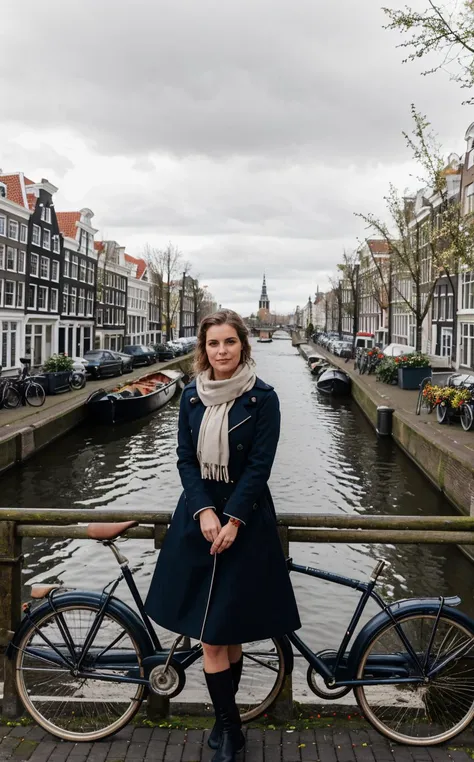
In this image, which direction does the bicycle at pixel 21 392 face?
to the viewer's right

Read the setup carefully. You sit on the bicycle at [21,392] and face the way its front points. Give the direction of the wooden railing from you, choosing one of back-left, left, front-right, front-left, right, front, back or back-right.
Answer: right

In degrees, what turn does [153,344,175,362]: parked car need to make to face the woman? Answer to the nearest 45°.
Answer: approximately 45° to its right

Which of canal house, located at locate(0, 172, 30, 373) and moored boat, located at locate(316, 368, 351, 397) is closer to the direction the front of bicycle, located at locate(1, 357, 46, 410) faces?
the moored boat

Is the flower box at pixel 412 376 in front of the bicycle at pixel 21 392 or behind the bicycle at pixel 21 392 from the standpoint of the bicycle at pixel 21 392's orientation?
in front

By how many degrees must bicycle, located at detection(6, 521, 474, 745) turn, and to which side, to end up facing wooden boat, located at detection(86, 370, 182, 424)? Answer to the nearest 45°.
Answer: approximately 90° to its left

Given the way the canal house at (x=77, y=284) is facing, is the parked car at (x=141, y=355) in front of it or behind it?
in front

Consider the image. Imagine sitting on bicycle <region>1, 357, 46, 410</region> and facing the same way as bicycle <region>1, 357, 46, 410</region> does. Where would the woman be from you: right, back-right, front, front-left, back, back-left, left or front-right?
left

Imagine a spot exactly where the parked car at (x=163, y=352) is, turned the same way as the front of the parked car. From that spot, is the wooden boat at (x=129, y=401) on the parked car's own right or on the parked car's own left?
on the parked car's own right

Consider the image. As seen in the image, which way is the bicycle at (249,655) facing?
to the viewer's right

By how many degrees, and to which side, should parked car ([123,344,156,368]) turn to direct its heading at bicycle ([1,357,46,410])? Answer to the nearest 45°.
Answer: approximately 45° to its right

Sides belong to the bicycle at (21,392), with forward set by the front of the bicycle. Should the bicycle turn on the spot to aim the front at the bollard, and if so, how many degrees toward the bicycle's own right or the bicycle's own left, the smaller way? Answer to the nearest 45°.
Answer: approximately 45° to the bicycle's own right

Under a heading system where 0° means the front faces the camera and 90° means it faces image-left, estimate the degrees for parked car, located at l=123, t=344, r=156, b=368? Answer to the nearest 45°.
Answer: approximately 315°

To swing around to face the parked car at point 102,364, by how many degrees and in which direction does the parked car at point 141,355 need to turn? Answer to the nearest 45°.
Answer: approximately 45° to its right

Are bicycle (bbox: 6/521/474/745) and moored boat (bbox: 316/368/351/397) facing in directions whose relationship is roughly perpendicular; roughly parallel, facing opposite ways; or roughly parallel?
roughly perpendicular
